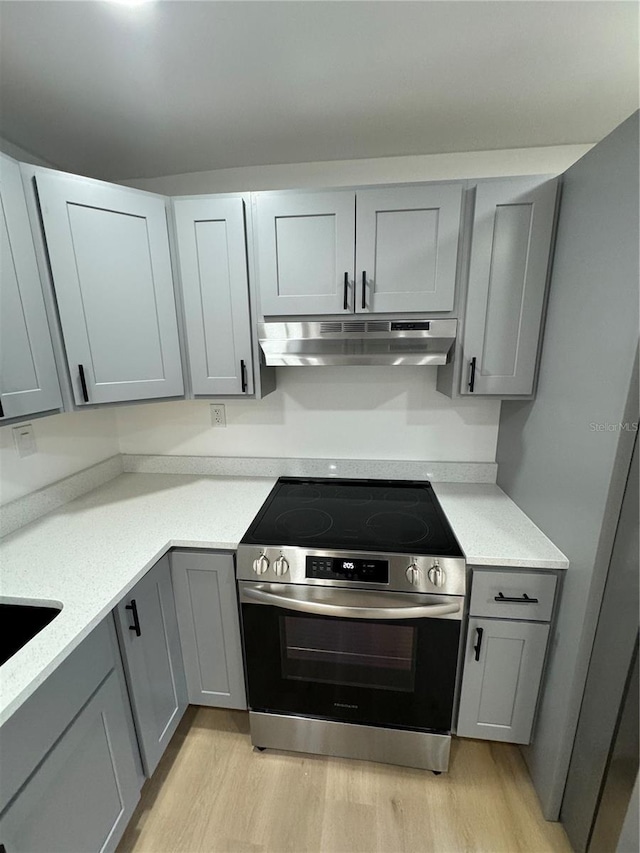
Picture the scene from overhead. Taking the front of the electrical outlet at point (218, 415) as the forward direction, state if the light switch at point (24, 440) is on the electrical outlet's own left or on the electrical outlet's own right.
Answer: on the electrical outlet's own right

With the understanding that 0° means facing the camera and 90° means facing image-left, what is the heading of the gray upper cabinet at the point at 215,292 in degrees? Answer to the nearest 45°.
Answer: approximately 0°

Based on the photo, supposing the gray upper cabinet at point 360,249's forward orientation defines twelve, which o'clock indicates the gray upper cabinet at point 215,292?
the gray upper cabinet at point 215,292 is roughly at 3 o'clock from the gray upper cabinet at point 360,249.

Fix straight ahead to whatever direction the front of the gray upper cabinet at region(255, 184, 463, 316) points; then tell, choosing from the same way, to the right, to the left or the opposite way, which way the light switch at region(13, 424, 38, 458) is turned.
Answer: to the left

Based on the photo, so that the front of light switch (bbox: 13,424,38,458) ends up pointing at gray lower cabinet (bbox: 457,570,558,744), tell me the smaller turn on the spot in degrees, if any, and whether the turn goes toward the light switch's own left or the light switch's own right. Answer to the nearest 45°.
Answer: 0° — it already faces it

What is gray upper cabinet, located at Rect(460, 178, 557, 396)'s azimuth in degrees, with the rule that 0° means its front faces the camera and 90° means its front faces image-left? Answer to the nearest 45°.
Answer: approximately 0°

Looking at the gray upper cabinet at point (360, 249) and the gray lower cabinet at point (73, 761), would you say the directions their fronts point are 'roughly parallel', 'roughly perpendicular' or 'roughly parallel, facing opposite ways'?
roughly perpendicular
